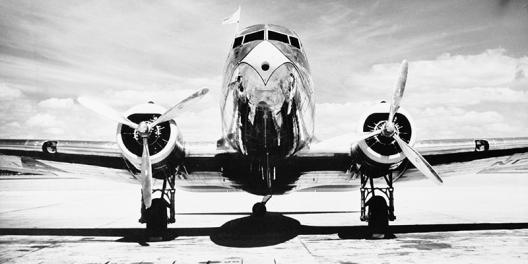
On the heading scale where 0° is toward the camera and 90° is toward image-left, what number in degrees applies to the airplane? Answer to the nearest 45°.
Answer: approximately 0°
